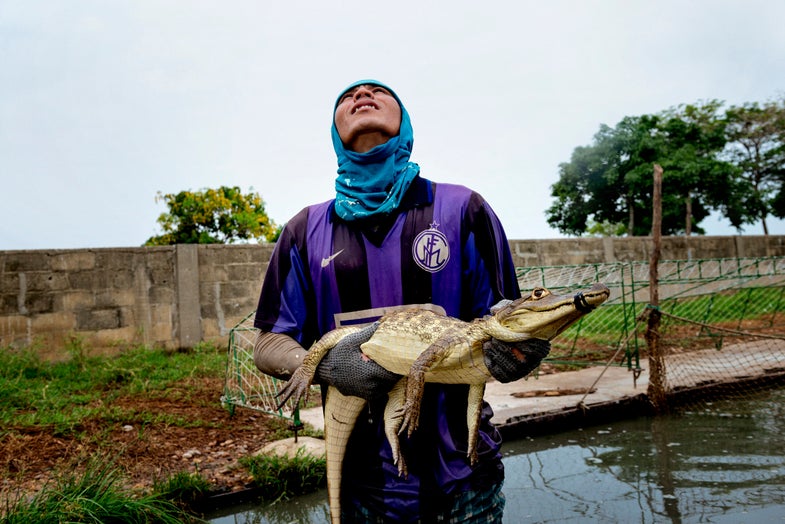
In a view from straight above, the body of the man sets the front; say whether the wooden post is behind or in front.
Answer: behind

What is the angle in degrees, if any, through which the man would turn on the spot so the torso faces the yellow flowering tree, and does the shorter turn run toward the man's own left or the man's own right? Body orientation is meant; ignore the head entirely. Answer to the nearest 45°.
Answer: approximately 180°

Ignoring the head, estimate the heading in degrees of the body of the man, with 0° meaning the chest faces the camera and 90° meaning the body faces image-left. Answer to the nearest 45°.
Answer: approximately 0°

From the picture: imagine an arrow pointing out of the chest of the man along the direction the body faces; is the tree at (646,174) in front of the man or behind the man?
behind
